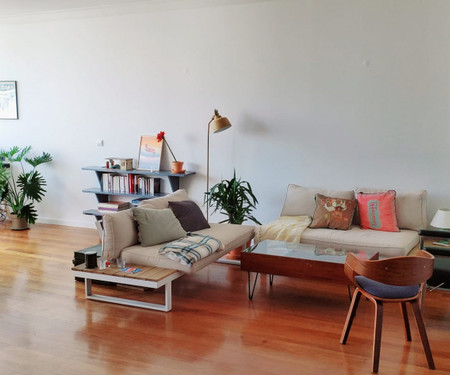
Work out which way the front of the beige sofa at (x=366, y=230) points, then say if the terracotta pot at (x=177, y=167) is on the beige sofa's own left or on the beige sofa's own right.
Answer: on the beige sofa's own right

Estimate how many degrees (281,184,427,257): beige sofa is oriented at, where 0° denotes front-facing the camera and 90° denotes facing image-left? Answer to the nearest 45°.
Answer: approximately 45°

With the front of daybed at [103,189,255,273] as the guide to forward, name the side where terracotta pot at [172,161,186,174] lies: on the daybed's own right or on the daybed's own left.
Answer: on the daybed's own left

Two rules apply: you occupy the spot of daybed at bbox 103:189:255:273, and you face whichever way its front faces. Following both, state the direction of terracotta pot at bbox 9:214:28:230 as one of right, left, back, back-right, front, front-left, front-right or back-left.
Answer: back

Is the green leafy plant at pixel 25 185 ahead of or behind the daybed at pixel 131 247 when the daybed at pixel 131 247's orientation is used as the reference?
behind

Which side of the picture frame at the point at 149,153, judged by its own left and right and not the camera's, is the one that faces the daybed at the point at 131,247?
front

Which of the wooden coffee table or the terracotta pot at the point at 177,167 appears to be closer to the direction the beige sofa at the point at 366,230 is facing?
the wooden coffee table

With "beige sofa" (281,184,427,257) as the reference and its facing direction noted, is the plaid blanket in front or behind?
in front

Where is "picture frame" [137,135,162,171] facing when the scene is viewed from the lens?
facing the viewer

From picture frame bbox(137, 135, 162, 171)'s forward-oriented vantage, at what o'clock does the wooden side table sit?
The wooden side table is roughly at 12 o'clock from the picture frame.

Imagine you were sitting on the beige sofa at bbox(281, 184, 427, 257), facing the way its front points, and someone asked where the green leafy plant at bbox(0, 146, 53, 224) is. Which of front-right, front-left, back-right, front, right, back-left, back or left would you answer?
front-right

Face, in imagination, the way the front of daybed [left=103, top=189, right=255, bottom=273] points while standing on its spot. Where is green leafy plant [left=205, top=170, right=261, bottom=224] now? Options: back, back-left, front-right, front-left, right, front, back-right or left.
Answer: left

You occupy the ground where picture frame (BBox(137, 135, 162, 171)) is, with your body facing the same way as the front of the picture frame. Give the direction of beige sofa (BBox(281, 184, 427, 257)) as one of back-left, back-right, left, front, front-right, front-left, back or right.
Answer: front-left

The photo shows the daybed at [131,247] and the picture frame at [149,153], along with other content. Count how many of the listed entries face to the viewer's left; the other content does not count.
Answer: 0
